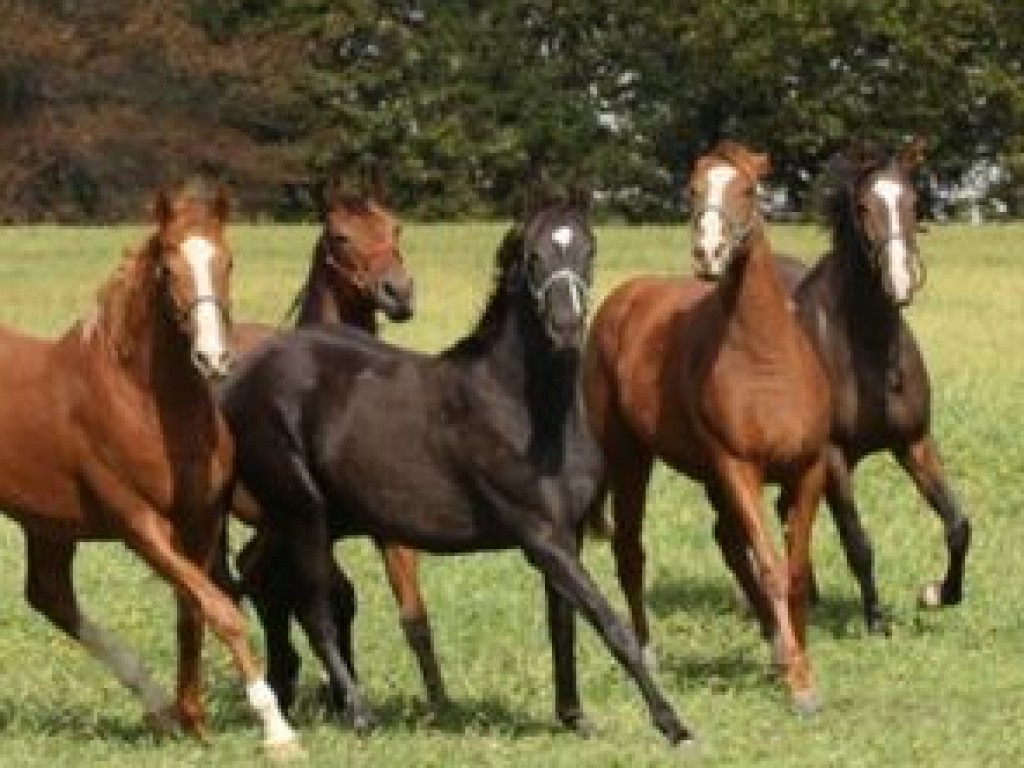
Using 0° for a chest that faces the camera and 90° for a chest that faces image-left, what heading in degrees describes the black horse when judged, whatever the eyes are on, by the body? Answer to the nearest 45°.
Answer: approximately 315°

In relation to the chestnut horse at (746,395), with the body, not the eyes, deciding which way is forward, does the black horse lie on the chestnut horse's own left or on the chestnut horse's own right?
on the chestnut horse's own right

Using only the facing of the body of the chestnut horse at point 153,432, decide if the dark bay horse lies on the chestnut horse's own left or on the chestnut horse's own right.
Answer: on the chestnut horse's own left

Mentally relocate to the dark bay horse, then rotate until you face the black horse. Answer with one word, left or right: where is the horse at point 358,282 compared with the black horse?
right
